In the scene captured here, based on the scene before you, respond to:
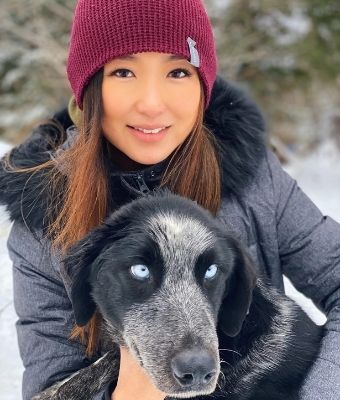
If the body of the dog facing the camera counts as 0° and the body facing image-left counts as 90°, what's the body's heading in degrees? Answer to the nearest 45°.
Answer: approximately 0°

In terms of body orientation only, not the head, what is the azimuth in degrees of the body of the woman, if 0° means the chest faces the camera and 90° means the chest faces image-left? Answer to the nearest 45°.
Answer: approximately 0°
